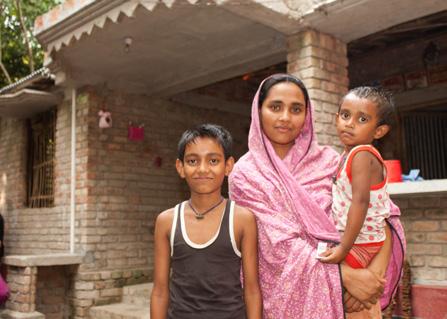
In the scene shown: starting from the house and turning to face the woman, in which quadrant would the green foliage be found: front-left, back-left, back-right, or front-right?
back-right

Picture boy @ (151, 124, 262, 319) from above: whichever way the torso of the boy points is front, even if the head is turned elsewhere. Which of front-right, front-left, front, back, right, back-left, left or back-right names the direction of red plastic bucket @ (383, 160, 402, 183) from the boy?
back-left

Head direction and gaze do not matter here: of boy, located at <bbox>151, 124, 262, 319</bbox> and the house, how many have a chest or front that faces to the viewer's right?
0

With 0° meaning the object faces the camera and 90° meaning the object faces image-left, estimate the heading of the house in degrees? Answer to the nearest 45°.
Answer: approximately 45°

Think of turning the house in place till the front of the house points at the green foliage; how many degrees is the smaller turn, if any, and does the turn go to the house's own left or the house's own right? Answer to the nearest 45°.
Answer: approximately 90° to the house's own right
